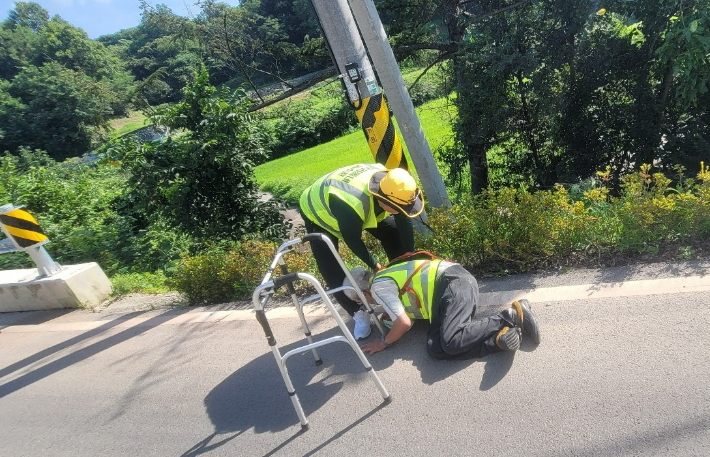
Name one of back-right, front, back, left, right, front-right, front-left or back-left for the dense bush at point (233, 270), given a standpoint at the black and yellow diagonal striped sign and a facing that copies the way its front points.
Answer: front-left

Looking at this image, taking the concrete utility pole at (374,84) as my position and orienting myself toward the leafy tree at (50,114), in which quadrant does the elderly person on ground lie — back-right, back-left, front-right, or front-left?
back-left

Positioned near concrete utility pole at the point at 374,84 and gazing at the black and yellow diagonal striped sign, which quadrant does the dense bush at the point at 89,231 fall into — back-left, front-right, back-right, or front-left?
front-right

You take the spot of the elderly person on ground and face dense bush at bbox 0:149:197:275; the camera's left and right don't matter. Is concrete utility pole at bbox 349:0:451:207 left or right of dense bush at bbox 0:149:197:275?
right

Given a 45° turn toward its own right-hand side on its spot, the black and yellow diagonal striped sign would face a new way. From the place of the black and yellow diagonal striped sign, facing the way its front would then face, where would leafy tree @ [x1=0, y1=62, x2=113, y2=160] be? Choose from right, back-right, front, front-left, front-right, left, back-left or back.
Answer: back-right

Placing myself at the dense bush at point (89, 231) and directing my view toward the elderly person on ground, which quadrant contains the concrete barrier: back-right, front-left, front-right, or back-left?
front-right

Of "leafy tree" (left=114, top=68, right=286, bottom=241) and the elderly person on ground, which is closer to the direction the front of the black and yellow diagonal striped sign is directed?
the elderly person on ground

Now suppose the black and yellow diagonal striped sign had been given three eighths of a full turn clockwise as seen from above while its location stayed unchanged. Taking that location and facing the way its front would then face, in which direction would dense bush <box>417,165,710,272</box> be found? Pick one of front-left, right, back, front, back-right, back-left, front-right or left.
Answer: back

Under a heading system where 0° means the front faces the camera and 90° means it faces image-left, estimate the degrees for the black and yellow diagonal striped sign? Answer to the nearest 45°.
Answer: approximately 0°
